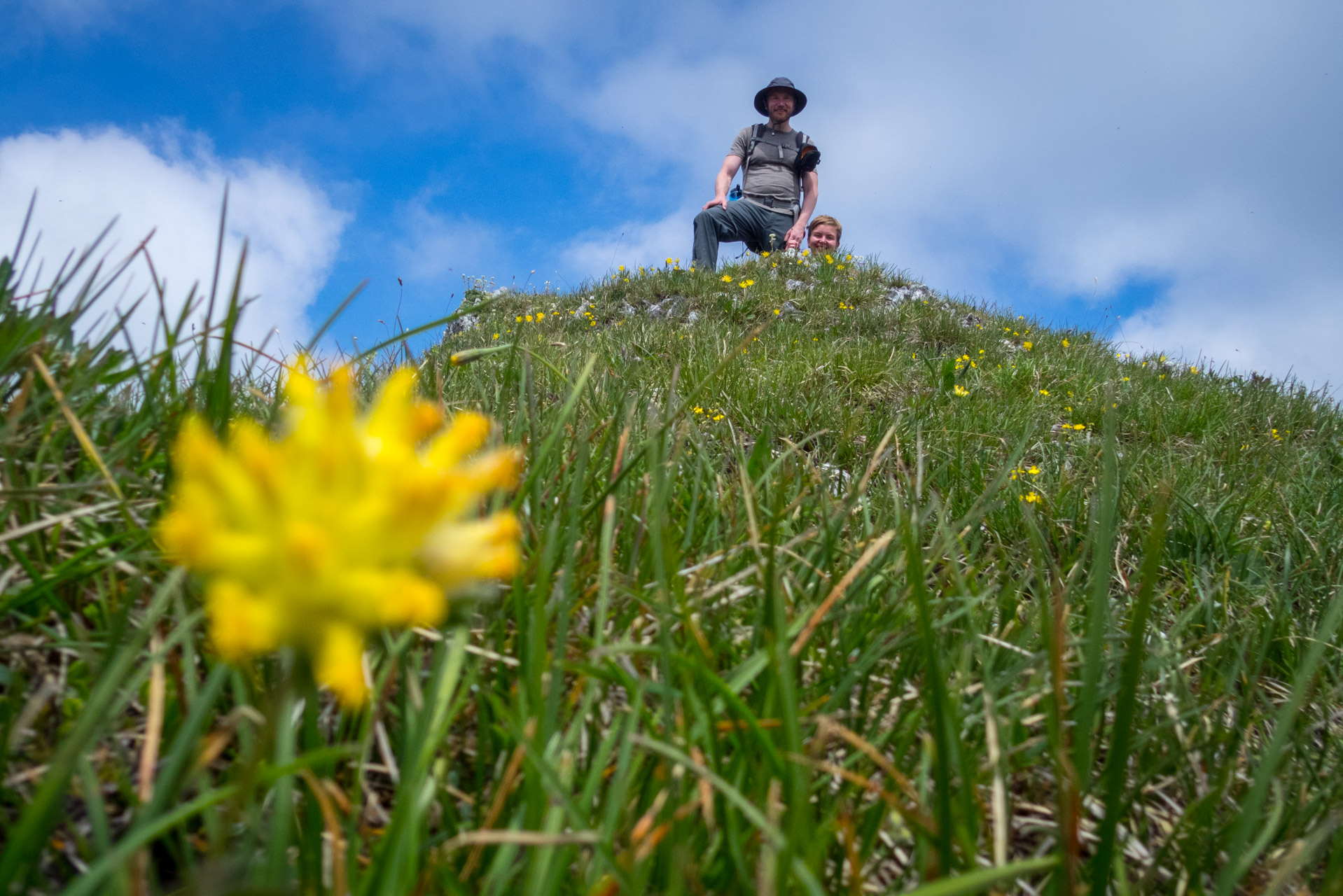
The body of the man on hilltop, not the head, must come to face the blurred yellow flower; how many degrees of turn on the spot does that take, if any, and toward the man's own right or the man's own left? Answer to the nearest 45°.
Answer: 0° — they already face it

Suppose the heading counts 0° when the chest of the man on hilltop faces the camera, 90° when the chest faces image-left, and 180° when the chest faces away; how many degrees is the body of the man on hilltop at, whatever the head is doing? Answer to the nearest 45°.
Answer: approximately 0°

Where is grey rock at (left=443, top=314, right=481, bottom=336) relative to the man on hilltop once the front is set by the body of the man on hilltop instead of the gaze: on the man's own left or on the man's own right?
on the man's own right
